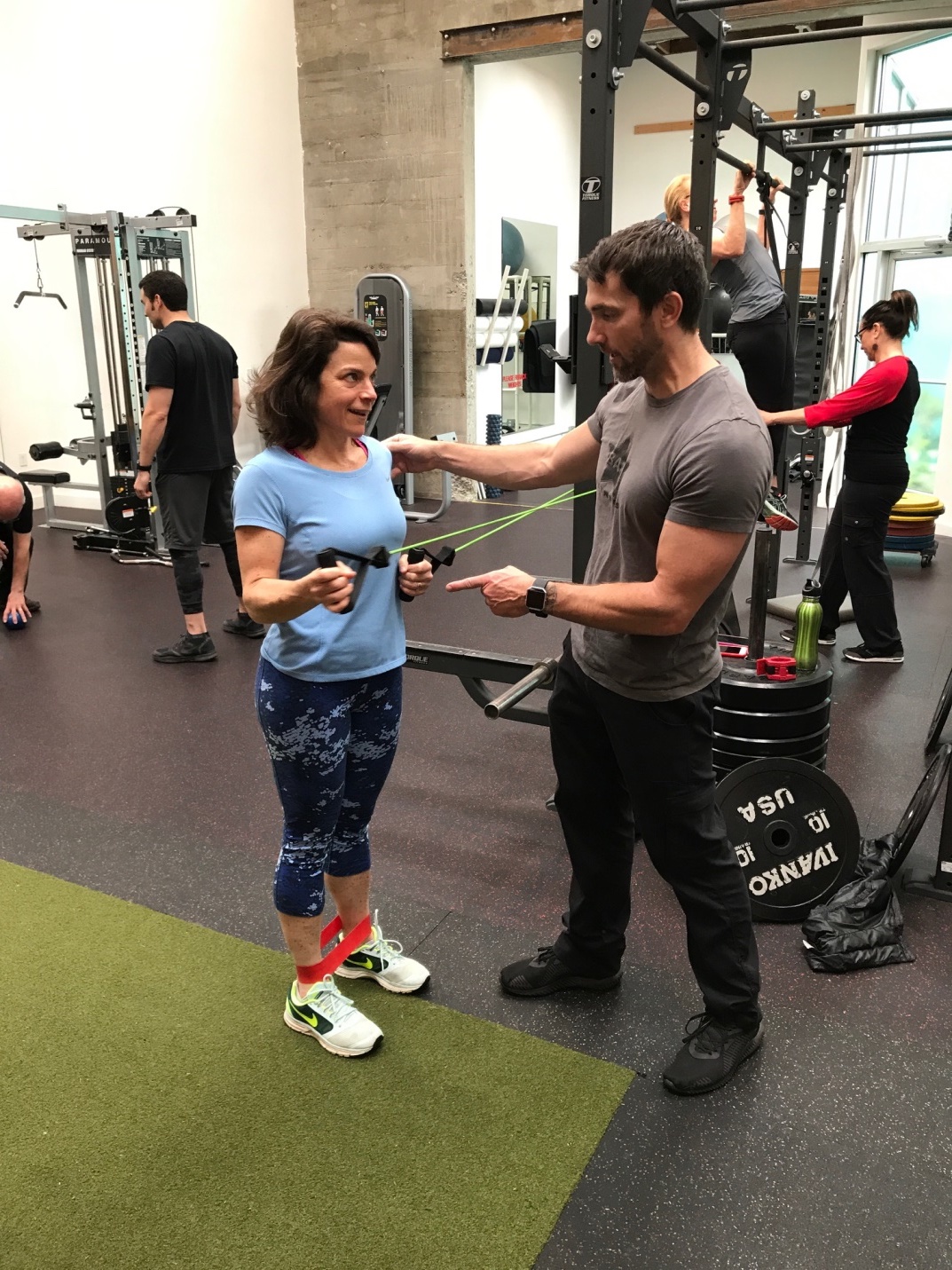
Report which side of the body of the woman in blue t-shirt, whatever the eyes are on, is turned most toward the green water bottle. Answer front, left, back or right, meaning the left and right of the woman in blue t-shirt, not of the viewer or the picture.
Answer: left

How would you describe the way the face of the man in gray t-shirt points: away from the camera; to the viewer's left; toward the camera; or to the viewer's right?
to the viewer's left

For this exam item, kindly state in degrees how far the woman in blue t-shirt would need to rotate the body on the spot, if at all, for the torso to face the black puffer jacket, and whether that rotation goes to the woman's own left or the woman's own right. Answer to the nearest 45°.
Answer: approximately 45° to the woman's own left

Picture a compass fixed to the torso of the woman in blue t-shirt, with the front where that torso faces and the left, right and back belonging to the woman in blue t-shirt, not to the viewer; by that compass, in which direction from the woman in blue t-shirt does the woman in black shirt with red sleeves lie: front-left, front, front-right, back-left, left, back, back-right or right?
left

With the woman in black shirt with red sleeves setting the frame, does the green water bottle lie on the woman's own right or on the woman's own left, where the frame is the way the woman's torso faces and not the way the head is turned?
on the woman's own left

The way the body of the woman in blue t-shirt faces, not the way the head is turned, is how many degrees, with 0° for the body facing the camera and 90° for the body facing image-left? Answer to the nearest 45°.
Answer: approximately 315°

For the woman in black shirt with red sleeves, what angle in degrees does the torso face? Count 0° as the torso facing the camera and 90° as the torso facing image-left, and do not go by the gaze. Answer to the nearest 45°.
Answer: approximately 90°

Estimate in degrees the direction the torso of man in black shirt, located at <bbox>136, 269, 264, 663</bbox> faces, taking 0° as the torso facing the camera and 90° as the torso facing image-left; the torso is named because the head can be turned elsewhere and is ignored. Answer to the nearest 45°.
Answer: approximately 135°

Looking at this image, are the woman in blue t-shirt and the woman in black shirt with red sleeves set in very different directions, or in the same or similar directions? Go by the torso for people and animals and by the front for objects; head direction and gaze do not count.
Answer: very different directions
